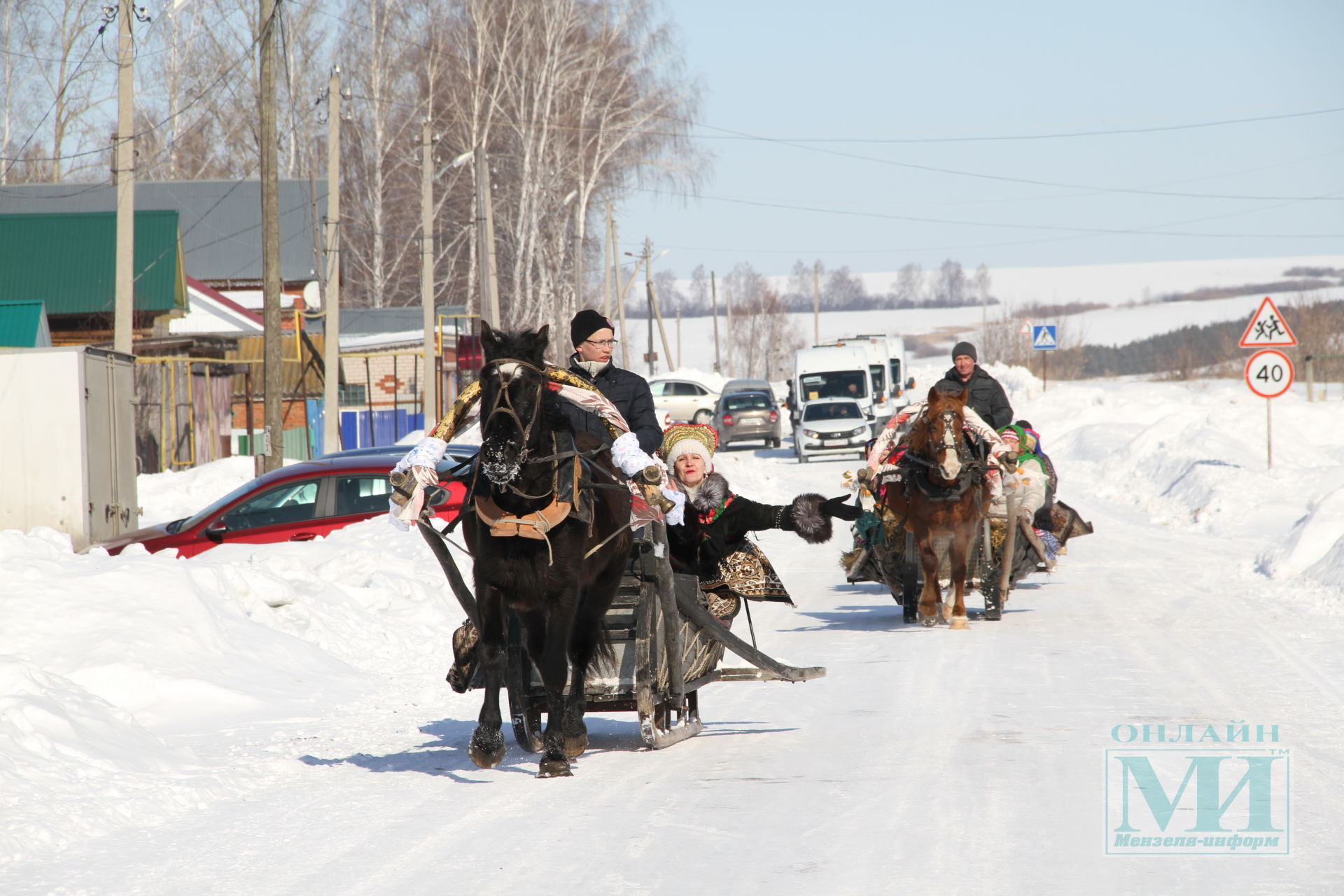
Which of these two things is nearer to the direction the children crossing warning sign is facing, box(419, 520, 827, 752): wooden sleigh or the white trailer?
the wooden sleigh

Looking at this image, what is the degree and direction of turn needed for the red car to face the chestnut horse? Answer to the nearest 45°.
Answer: approximately 135° to its left

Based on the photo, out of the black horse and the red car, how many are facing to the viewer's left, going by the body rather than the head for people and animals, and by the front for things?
1

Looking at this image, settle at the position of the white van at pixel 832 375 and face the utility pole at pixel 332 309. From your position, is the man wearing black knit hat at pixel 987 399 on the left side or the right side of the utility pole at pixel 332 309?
left

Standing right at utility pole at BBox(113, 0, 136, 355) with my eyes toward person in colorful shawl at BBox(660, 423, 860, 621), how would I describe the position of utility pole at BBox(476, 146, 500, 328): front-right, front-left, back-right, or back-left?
back-left

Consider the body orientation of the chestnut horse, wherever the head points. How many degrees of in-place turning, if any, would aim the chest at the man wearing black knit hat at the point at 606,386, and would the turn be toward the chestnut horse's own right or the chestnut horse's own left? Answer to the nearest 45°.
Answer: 0° — it already faces them

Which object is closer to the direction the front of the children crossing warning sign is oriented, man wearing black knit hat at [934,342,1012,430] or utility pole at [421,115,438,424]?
the man wearing black knit hat

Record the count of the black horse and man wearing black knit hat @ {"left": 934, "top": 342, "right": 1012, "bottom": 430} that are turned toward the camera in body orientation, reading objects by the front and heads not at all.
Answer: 2

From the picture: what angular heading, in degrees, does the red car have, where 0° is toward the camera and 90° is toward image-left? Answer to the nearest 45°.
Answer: approximately 90°
